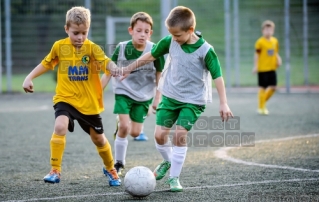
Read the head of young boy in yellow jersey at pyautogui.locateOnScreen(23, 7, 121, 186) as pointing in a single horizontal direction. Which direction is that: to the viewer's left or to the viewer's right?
to the viewer's right

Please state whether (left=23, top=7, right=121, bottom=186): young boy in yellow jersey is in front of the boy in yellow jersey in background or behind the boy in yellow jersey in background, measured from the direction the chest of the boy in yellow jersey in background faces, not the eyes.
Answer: in front

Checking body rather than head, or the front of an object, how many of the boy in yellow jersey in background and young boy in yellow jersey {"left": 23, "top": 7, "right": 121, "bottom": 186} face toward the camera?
2

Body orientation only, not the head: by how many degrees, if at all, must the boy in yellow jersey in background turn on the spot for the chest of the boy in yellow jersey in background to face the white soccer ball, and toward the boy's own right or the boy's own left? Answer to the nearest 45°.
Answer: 0° — they already face it

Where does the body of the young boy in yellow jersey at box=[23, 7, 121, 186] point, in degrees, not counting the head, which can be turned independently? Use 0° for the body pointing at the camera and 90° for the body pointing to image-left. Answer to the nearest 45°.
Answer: approximately 0°
